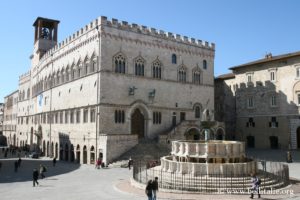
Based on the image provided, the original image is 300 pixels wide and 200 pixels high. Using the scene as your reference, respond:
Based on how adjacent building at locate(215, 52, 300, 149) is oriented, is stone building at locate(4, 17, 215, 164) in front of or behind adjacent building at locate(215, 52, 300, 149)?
in front

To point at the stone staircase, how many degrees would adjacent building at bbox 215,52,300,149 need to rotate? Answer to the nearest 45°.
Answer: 0° — it already faces it

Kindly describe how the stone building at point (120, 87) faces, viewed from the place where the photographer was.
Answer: facing the viewer and to the right of the viewer

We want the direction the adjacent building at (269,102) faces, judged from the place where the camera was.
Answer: facing the viewer and to the left of the viewer

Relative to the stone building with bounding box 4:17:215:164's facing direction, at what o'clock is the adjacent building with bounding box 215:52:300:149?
The adjacent building is roughly at 10 o'clock from the stone building.

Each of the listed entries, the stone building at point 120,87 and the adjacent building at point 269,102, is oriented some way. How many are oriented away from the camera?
0
